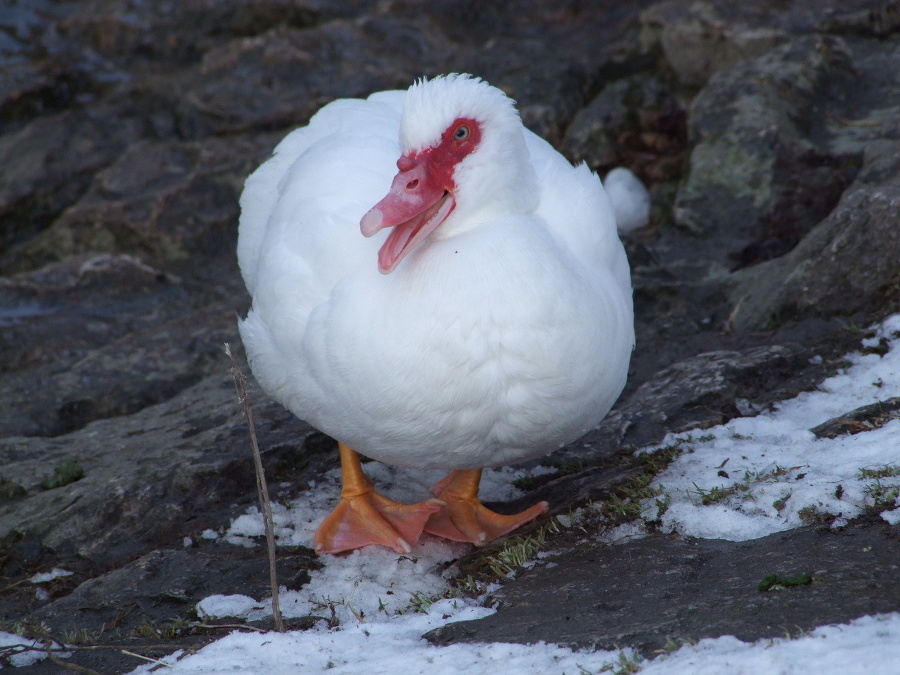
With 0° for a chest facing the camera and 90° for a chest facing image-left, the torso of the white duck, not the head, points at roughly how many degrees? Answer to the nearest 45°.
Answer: approximately 0°

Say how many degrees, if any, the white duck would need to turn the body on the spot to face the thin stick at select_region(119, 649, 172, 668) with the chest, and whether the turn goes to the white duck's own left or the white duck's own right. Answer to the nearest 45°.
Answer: approximately 45° to the white duck's own right

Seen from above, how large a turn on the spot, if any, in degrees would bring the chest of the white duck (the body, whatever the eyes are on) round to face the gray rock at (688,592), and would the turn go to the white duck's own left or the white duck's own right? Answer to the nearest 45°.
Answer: approximately 45° to the white duck's own left

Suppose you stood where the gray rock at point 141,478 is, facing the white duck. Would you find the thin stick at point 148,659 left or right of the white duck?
right

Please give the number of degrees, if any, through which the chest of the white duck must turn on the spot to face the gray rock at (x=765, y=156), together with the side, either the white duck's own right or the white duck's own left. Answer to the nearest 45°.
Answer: approximately 135° to the white duck's own left

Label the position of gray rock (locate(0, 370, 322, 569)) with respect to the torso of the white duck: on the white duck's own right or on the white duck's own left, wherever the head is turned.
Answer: on the white duck's own right
